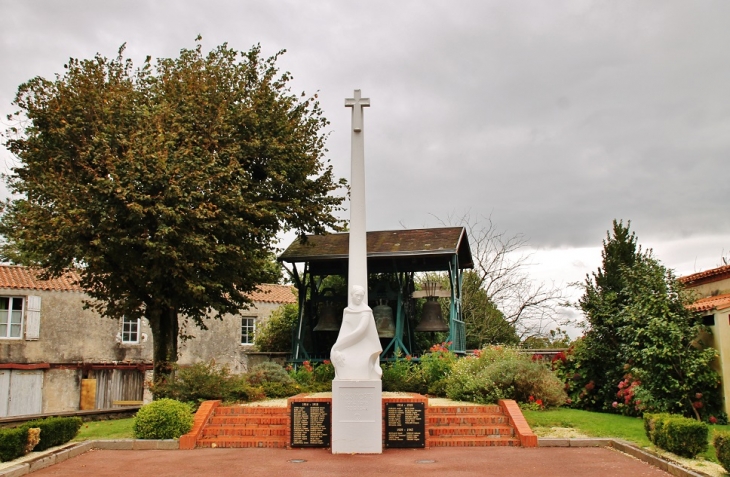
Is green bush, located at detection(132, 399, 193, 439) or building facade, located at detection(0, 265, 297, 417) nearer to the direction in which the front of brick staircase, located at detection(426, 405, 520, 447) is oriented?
the green bush

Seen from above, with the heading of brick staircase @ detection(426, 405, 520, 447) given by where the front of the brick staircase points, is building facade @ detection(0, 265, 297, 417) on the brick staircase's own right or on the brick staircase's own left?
on the brick staircase's own right

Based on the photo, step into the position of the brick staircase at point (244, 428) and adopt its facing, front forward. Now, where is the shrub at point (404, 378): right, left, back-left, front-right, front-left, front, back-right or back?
back-left

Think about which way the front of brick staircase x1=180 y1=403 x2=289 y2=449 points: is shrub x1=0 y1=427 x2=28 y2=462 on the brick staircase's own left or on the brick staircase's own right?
on the brick staircase's own right

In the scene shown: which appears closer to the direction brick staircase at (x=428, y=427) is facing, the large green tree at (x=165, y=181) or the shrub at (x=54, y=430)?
the shrub

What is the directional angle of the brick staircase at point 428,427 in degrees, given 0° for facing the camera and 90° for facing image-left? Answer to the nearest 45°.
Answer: approximately 0°

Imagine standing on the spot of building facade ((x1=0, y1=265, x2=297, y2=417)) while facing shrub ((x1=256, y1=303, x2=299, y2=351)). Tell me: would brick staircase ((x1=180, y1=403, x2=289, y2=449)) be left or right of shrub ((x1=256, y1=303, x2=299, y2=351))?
right

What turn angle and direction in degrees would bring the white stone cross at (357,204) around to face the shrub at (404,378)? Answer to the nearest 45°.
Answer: approximately 180°

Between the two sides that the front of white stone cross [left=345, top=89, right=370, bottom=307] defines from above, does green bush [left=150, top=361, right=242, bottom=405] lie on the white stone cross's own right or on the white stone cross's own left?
on the white stone cross's own right

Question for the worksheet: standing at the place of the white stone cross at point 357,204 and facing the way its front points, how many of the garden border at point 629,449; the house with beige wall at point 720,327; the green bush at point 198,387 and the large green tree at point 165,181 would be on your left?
2
